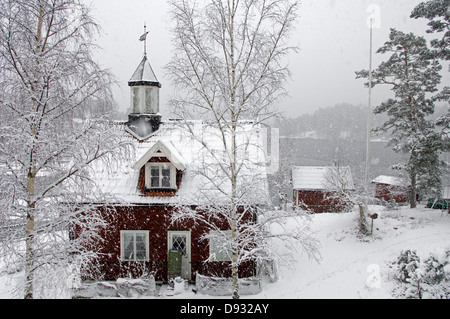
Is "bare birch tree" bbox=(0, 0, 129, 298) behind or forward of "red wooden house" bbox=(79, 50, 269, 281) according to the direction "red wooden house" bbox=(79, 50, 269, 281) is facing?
forward

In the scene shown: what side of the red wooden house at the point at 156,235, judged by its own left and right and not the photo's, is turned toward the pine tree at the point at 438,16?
left

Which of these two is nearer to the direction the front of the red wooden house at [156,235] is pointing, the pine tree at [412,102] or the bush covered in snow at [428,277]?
the bush covered in snow

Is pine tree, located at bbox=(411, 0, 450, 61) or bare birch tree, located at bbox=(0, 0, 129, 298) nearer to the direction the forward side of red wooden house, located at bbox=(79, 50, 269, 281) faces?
the bare birch tree

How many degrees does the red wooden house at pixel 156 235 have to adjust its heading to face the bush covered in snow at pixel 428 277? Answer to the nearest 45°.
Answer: approximately 45° to its left

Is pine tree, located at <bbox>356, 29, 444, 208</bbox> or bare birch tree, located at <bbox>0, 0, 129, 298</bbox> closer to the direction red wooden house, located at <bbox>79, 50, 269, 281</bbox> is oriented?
the bare birch tree

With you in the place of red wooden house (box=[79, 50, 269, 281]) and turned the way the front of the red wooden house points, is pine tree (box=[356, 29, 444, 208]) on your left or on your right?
on your left

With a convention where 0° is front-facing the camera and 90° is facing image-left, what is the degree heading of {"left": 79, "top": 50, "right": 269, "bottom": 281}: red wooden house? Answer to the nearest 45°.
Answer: approximately 0°

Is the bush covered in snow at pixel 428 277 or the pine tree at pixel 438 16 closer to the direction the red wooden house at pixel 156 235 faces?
the bush covered in snow

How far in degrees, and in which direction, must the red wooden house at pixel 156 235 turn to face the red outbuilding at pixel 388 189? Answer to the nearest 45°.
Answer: approximately 135° to its left
